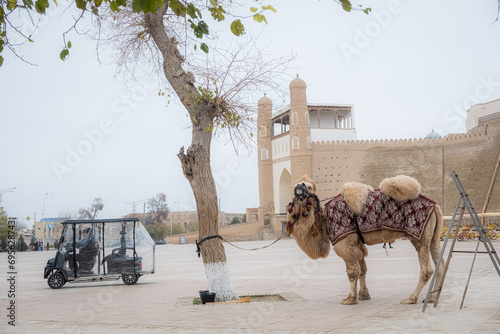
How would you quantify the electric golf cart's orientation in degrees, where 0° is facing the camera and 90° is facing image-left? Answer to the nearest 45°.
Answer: approximately 90°

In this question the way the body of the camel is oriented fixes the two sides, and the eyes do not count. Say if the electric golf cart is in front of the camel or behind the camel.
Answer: in front

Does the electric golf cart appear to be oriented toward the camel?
no

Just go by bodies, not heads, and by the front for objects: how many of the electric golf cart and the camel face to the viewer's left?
2

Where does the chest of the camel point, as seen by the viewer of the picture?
to the viewer's left
